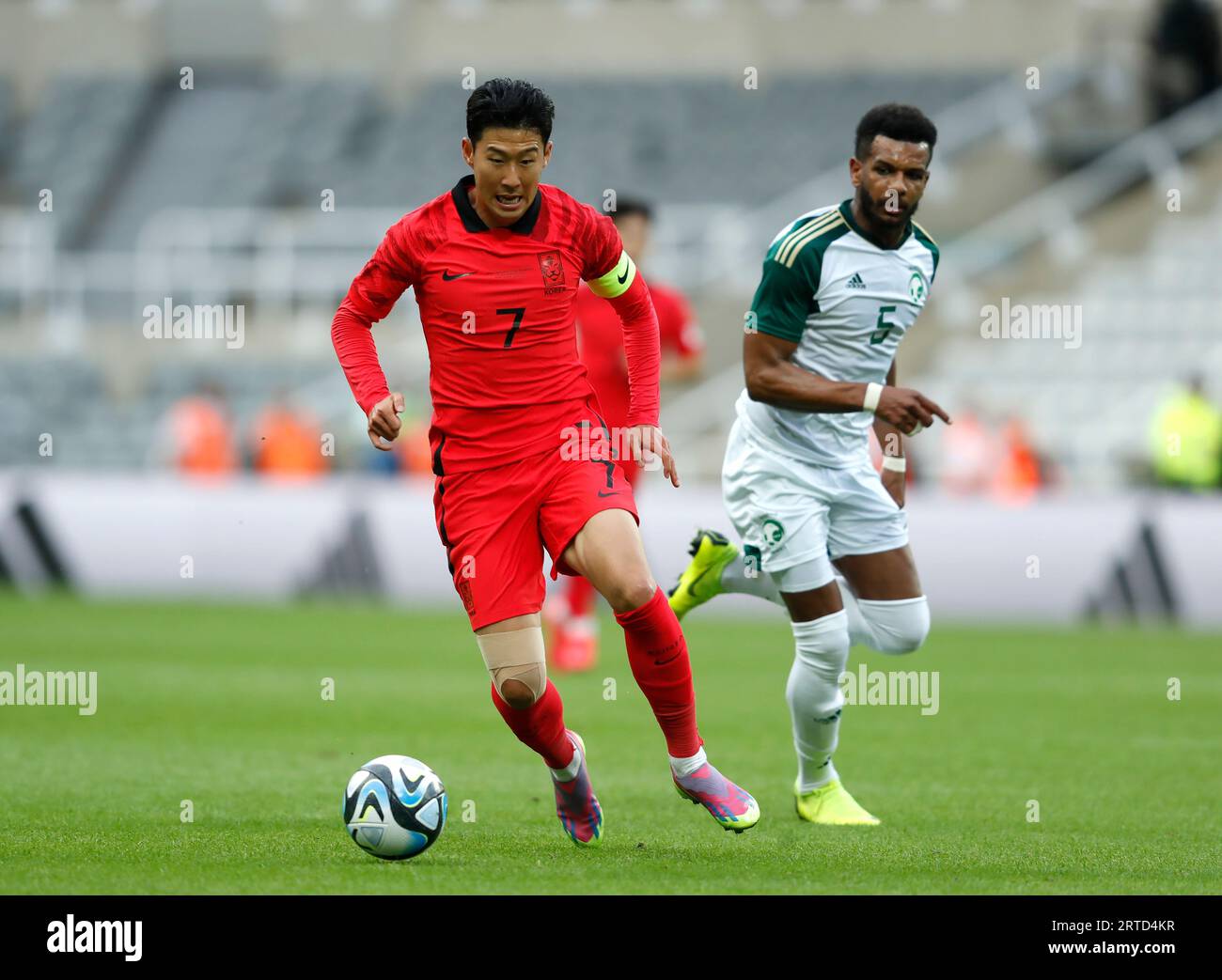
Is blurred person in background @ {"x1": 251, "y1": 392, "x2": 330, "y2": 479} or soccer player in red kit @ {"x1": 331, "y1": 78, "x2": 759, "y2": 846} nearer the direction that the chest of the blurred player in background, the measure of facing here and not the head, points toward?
the soccer player in red kit

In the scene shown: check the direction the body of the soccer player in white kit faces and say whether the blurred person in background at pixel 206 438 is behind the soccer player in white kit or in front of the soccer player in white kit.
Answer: behind

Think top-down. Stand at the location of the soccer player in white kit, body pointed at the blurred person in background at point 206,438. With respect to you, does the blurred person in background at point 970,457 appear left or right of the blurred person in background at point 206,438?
right

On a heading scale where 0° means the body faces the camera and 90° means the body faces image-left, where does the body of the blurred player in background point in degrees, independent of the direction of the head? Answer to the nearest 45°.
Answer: approximately 0°

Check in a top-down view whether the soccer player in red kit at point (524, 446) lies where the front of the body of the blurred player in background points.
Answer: yes

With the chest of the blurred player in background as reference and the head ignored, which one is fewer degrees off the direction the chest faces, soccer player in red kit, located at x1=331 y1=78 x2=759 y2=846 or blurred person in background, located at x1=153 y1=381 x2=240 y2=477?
the soccer player in red kit

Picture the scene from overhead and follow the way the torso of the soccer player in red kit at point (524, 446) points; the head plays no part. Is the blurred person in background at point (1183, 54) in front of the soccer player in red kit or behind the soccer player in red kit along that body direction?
behind

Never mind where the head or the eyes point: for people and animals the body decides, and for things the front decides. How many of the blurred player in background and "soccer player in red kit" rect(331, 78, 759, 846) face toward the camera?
2

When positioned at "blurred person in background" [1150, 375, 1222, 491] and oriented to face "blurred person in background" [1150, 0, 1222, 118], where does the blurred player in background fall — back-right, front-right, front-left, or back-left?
back-left

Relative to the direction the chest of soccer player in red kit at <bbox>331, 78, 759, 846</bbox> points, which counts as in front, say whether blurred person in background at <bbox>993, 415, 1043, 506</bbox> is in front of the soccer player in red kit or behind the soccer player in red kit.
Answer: behind
